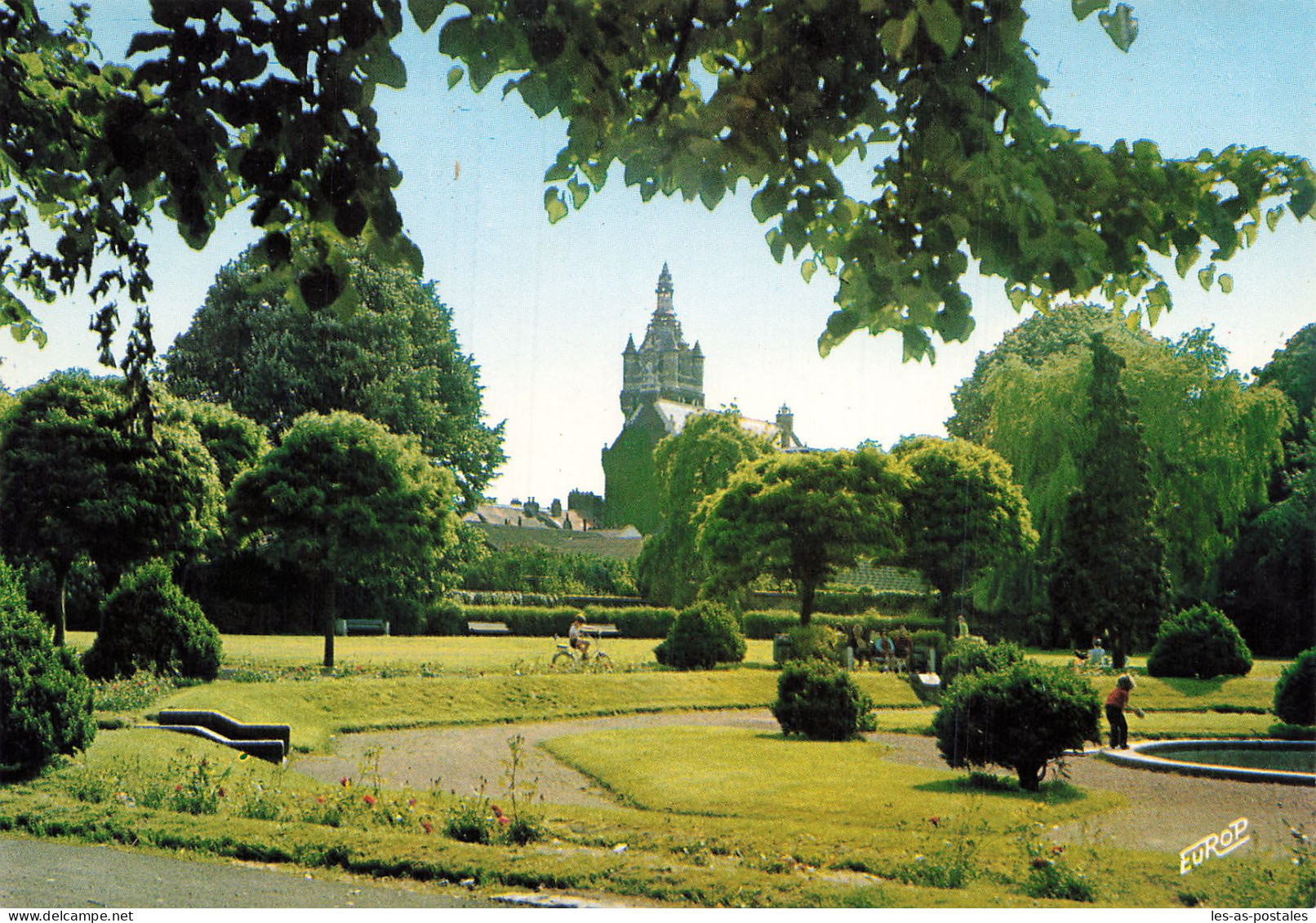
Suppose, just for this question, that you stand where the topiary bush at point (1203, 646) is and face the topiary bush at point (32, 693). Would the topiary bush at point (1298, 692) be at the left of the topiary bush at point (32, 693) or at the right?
left

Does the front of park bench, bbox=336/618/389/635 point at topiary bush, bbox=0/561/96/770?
yes

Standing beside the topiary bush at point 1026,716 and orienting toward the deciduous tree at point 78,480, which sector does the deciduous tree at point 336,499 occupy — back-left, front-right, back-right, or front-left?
front-right

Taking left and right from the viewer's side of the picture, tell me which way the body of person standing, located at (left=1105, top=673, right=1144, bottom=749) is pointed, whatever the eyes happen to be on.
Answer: facing to the right of the viewer

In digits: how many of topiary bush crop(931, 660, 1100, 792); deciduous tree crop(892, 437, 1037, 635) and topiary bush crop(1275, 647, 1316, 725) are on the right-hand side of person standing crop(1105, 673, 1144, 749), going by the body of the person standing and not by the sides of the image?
1

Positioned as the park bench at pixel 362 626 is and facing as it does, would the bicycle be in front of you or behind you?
in front

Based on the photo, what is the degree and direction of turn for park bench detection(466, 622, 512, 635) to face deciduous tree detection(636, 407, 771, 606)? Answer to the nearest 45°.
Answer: approximately 135° to its left

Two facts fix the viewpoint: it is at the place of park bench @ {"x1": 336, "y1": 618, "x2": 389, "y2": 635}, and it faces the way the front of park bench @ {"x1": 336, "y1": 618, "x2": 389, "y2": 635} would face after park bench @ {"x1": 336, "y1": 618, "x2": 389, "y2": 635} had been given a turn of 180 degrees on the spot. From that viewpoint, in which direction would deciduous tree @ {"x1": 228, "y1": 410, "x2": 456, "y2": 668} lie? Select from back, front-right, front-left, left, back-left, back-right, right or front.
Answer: back

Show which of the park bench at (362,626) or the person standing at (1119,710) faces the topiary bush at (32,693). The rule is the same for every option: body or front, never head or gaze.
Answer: the park bench

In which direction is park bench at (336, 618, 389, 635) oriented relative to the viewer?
toward the camera

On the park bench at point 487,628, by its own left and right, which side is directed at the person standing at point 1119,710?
front

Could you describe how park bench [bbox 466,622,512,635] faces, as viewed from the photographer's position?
facing the viewer

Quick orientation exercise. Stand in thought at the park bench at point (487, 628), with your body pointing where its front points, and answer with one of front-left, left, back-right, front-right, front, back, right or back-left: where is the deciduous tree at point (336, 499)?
front

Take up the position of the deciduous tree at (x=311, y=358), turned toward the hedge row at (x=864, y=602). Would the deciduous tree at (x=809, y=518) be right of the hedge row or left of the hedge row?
right

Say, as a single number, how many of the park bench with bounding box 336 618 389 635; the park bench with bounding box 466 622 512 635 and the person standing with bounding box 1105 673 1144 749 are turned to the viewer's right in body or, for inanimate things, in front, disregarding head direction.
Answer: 1
